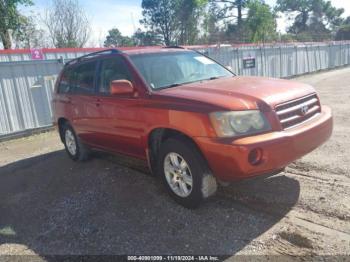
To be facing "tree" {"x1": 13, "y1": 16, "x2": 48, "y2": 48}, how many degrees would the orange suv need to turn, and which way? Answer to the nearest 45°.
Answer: approximately 180°

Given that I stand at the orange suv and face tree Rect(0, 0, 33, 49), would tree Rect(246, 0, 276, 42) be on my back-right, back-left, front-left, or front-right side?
front-right

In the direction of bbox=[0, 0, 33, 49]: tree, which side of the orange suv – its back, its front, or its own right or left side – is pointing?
back

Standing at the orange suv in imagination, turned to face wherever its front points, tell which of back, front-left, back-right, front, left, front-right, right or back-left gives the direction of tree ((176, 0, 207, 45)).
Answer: back-left

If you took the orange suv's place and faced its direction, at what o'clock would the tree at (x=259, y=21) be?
The tree is roughly at 8 o'clock from the orange suv.

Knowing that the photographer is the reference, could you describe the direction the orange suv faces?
facing the viewer and to the right of the viewer
